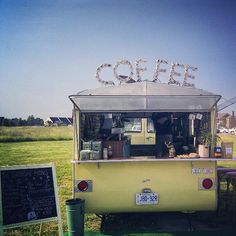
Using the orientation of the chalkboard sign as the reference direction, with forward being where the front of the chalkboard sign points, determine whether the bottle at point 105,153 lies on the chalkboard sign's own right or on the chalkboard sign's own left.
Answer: on the chalkboard sign's own left

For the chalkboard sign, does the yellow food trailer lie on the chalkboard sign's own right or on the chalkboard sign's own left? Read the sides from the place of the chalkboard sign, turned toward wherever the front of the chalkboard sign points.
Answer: on the chalkboard sign's own left

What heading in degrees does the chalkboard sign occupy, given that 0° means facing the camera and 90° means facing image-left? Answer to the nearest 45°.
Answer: approximately 0°
